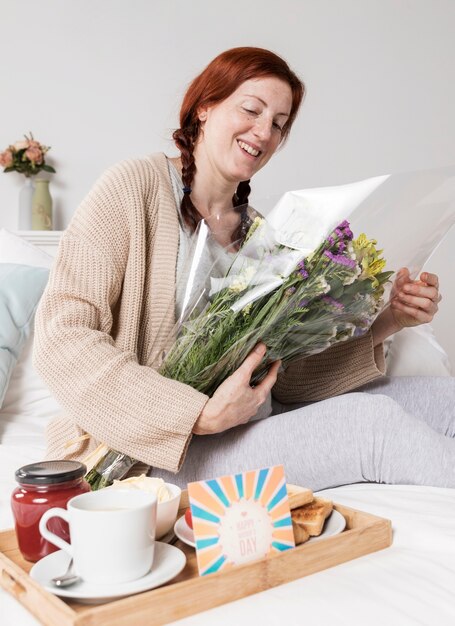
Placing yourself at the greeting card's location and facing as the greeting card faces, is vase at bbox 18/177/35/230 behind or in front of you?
behind

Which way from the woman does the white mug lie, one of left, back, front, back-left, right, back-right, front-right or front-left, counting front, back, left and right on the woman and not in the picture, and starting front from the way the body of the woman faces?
front-right

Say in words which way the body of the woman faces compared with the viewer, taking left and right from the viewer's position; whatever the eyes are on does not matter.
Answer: facing the viewer and to the right of the viewer

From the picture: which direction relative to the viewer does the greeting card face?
toward the camera

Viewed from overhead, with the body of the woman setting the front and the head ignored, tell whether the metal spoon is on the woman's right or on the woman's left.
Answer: on the woman's right

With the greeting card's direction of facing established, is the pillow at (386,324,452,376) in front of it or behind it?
behind

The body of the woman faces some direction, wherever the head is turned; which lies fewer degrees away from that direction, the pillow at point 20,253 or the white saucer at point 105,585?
the white saucer

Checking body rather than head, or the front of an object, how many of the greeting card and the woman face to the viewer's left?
0

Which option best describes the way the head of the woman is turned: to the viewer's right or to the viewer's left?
to the viewer's right

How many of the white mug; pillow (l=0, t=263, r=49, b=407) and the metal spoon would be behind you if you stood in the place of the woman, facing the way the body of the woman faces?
1
